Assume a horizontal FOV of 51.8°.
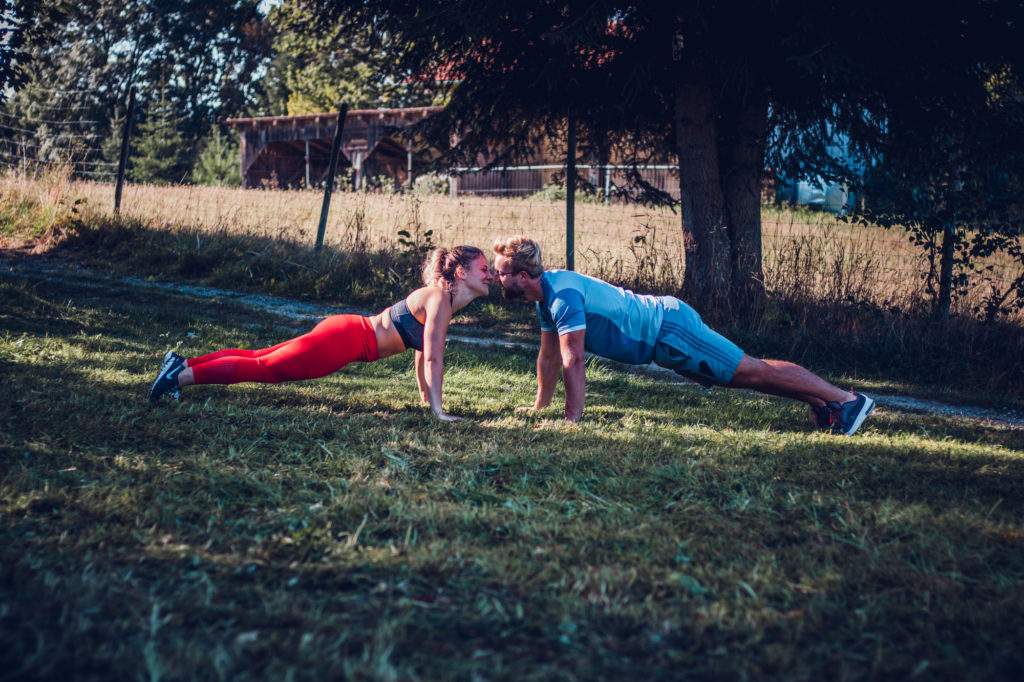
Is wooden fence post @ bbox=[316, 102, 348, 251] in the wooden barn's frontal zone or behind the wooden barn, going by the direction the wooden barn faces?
frontal zone

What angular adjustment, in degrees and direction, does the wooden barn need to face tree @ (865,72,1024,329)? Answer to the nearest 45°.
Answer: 0° — it already faces it

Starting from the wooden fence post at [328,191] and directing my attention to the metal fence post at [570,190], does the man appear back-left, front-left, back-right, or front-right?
front-right

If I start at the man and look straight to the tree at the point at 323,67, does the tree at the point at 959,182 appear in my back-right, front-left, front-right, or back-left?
front-right

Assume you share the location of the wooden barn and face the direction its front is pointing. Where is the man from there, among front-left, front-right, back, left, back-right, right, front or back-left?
front

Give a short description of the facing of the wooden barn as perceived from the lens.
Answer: facing the viewer

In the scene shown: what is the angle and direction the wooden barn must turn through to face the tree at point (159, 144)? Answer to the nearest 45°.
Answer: approximately 135° to its right

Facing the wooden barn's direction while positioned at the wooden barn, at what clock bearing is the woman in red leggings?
The woman in red leggings is roughly at 12 o'clock from the wooden barn.

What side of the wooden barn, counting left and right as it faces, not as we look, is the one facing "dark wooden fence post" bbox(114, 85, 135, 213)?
front
